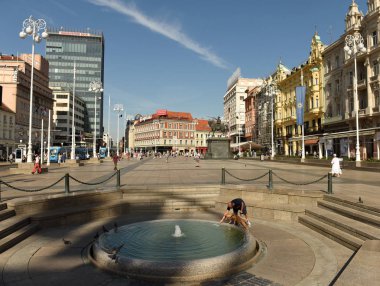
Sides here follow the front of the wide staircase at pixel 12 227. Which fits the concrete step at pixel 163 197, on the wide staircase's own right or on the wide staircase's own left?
on the wide staircase's own left

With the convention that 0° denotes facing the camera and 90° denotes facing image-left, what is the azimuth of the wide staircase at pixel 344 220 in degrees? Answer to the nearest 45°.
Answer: approximately 45°

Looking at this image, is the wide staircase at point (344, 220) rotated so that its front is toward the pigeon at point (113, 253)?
yes

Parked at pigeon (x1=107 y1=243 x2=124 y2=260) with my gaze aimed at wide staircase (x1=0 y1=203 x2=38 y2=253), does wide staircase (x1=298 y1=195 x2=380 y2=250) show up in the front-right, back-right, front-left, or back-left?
back-right

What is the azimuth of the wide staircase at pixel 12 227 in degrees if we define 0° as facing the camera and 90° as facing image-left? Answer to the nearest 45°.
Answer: approximately 315°

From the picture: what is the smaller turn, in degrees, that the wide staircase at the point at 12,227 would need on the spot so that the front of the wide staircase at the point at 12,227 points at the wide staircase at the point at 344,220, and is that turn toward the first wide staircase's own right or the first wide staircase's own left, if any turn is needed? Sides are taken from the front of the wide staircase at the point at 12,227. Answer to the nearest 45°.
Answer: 0° — it already faces it

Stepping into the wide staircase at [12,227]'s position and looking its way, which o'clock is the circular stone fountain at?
The circular stone fountain is roughly at 12 o'clock from the wide staircase.
